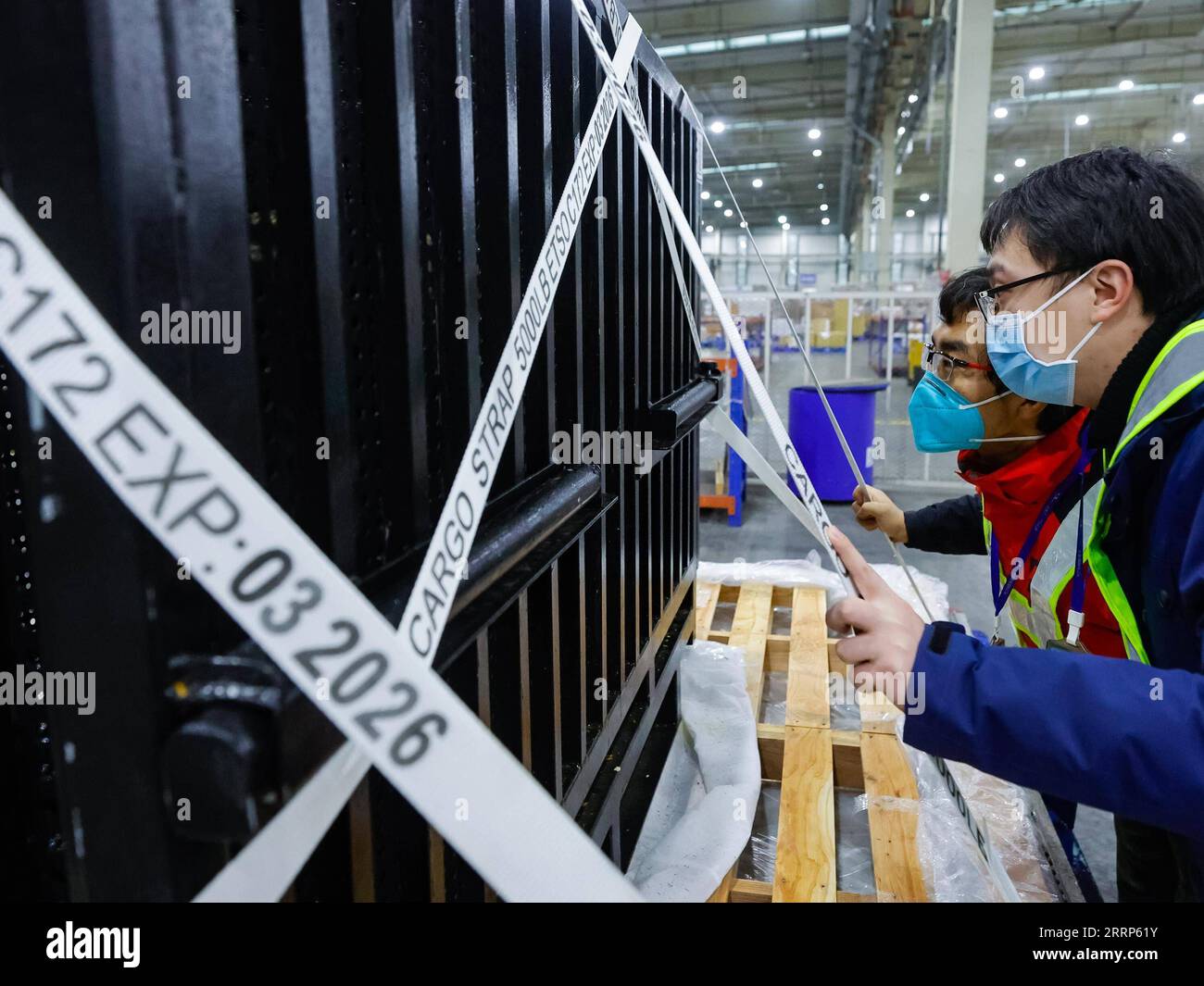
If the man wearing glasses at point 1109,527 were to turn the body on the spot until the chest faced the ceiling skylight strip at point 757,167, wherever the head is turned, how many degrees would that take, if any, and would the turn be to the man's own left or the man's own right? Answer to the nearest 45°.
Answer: approximately 90° to the man's own right

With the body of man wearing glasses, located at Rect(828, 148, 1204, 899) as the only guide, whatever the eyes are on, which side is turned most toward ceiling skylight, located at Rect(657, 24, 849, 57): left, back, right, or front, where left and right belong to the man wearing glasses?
right

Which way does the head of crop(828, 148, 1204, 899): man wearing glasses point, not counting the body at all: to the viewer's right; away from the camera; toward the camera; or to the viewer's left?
to the viewer's left

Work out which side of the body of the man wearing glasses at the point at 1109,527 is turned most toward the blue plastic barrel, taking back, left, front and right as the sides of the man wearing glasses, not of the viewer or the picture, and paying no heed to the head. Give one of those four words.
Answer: right

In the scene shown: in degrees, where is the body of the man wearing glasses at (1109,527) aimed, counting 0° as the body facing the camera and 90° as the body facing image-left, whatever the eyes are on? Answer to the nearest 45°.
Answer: approximately 90°
